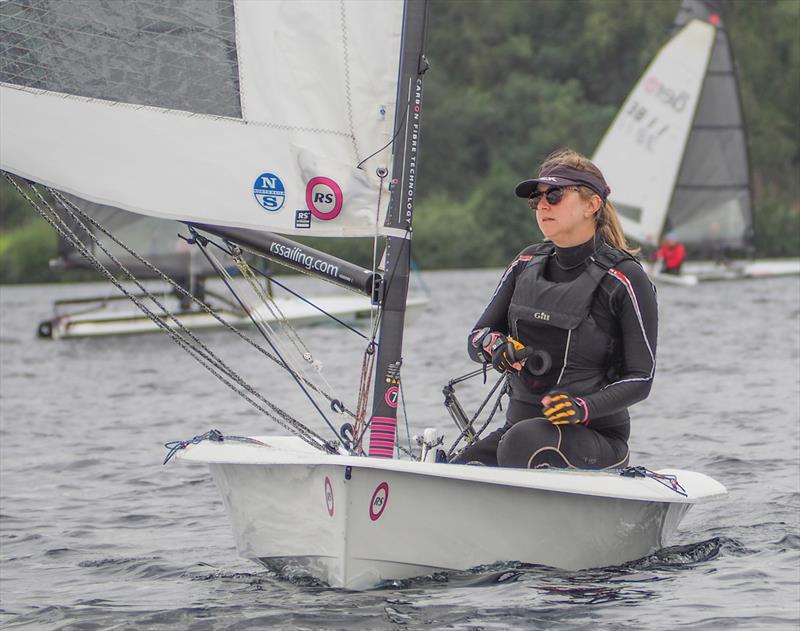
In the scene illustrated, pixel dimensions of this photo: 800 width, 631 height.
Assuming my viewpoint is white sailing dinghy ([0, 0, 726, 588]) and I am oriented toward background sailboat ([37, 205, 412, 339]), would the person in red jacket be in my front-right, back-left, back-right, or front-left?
front-right

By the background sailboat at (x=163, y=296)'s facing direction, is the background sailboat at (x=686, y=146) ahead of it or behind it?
ahead

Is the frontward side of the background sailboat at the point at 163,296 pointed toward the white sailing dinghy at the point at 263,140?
no

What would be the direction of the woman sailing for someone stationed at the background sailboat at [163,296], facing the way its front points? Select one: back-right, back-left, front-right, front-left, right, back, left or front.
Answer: right

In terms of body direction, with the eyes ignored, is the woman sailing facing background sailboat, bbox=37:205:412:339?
no

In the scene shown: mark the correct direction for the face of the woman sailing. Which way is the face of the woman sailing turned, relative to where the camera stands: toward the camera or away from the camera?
toward the camera

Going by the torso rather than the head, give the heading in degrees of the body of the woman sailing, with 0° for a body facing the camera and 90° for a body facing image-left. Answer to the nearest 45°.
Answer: approximately 45°

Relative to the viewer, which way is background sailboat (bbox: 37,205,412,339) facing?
to the viewer's right

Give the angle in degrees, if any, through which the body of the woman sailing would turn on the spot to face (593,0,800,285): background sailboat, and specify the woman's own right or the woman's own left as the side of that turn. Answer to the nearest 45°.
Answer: approximately 135° to the woman's own right

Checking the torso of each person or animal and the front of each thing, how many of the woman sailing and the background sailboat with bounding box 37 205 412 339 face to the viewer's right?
1

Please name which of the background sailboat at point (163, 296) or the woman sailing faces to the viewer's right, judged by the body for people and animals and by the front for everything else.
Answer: the background sailboat

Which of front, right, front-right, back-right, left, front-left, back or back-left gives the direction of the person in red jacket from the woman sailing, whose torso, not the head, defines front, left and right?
back-right
